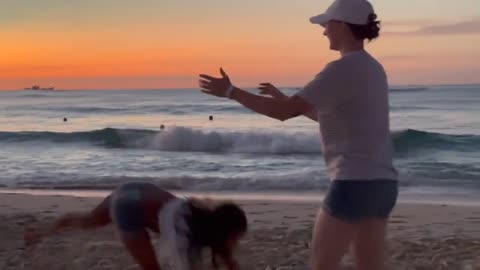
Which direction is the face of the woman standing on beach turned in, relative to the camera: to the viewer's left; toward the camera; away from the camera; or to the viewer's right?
to the viewer's left

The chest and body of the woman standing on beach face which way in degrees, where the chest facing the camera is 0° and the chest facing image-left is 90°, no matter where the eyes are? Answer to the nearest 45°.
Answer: approximately 135°
